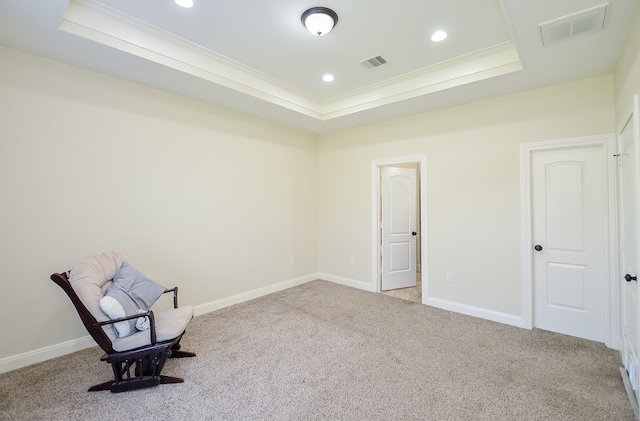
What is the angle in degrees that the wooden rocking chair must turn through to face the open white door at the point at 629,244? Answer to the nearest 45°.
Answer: approximately 45° to its right

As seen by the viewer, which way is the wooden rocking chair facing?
to the viewer's right

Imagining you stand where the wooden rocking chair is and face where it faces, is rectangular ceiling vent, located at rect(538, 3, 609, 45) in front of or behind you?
in front

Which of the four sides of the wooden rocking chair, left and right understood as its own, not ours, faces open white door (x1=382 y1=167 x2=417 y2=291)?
front
